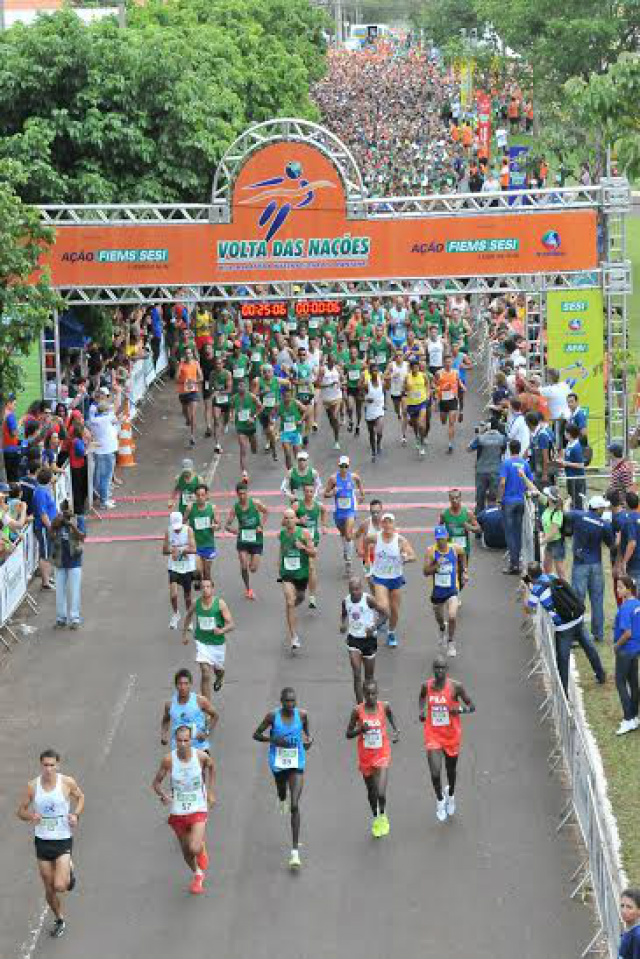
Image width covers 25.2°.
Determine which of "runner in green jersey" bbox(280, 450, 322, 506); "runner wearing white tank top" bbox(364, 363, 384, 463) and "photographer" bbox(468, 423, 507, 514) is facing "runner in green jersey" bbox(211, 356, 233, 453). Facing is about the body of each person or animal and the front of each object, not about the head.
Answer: the photographer

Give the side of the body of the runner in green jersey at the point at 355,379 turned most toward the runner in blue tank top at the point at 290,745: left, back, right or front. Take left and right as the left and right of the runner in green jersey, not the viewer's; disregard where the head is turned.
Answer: front

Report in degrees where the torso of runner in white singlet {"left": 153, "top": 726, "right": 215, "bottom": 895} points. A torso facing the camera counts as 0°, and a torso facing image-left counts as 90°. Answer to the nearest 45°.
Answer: approximately 0°

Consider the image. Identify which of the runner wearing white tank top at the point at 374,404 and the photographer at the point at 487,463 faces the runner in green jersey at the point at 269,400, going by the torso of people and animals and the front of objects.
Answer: the photographer

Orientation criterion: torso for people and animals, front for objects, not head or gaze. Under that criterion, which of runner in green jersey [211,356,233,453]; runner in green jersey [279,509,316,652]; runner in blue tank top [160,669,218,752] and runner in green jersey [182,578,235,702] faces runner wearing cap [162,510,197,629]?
runner in green jersey [211,356,233,453]

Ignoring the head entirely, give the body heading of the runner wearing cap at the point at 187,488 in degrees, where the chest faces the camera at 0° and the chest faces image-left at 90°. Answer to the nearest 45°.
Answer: approximately 0°

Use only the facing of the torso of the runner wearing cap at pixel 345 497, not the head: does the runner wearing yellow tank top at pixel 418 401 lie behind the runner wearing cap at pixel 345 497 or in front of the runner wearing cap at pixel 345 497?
behind

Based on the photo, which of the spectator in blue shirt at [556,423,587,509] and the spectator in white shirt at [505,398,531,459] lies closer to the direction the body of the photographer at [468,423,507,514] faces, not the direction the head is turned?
the spectator in white shirt

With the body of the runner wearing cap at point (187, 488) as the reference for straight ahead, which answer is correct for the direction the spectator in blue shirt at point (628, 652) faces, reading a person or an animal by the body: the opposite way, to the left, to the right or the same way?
to the right

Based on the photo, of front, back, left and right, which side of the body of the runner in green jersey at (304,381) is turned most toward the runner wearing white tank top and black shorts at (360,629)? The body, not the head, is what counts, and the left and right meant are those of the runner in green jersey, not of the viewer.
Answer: front

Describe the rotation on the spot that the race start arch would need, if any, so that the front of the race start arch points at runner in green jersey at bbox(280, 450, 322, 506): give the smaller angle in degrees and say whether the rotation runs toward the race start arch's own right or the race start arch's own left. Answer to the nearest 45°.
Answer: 0° — it already faces them

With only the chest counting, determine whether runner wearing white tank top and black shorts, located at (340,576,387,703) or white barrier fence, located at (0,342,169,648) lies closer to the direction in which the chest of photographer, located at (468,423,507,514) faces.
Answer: the white barrier fence

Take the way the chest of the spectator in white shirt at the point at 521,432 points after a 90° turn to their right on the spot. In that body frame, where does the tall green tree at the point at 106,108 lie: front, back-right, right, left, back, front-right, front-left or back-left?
front-left

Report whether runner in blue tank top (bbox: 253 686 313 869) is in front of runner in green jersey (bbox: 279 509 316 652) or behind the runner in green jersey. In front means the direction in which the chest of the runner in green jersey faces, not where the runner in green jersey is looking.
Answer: in front

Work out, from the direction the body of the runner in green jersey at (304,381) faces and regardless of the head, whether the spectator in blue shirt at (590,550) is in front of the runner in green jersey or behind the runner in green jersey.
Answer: in front

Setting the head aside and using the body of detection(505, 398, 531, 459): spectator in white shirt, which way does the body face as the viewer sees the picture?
to the viewer's left

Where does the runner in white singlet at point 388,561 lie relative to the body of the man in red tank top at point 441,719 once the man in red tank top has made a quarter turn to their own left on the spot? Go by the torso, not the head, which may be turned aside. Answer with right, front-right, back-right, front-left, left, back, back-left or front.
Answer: left
